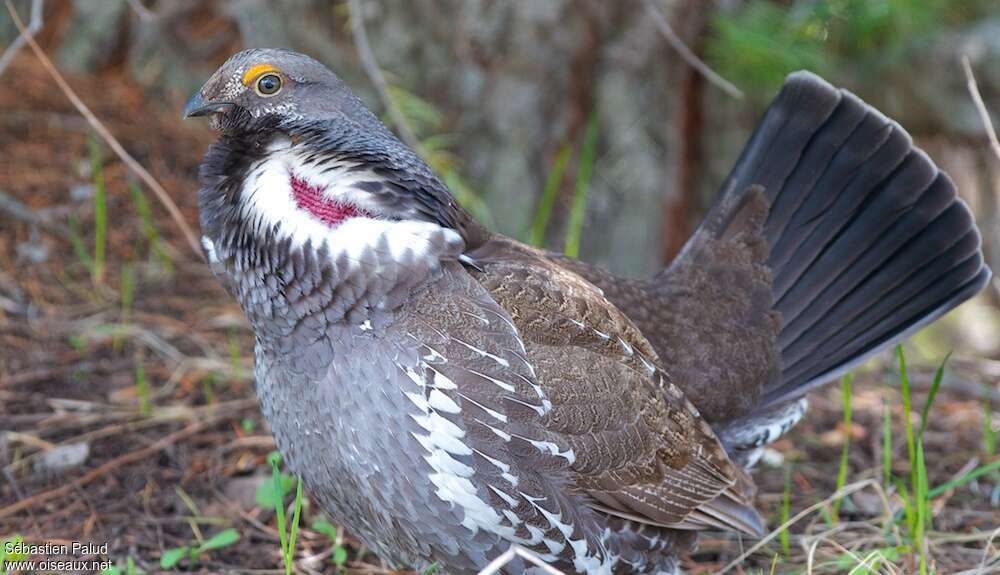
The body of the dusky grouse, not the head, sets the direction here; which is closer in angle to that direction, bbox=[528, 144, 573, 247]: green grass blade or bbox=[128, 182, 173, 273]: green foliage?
the green foliage

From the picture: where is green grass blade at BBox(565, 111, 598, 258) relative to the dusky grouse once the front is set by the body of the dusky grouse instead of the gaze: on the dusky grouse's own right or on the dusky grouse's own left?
on the dusky grouse's own right

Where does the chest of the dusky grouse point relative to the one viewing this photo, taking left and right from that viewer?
facing to the left of the viewer

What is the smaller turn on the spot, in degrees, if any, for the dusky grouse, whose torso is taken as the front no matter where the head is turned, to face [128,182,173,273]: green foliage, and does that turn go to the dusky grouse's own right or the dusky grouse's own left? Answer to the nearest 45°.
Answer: approximately 45° to the dusky grouse's own right

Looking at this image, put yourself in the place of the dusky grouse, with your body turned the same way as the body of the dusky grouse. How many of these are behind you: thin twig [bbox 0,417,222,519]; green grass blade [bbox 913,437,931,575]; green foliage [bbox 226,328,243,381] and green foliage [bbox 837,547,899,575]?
2

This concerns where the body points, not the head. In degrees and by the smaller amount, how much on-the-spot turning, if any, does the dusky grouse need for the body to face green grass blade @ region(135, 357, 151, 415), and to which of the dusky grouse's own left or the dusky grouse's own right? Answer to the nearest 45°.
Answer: approximately 45° to the dusky grouse's own right

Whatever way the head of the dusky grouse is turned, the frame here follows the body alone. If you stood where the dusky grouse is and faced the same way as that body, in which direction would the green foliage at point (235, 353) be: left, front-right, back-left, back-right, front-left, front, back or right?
front-right

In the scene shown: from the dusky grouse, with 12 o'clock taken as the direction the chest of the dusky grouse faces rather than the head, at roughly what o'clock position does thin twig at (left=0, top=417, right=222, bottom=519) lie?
The thin twig is roughly at 1 o'clock from the dusky grouse.

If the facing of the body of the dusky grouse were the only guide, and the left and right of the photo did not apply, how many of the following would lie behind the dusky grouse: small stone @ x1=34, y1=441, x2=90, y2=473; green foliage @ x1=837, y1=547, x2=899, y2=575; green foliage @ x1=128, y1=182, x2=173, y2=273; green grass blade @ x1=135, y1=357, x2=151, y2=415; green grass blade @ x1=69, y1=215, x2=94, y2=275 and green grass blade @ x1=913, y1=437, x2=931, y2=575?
2

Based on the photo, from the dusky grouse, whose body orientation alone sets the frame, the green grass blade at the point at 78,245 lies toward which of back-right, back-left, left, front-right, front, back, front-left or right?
front-right

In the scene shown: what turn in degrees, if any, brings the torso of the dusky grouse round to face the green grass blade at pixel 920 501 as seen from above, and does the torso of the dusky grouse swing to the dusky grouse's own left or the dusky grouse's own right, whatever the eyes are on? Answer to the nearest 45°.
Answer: approximately 180°

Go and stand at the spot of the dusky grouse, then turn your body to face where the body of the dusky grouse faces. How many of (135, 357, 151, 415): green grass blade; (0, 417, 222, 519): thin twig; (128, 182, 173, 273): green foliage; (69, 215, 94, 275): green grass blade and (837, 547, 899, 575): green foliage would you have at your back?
1
